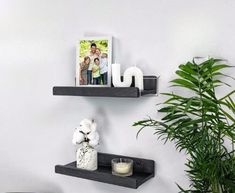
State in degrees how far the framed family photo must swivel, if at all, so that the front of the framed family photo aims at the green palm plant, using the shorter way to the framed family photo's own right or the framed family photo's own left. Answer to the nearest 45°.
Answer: approximately 45° to the framed family photo's own left

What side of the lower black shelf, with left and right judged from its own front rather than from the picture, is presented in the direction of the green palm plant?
left

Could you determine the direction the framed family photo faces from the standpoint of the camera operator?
facing the viewer

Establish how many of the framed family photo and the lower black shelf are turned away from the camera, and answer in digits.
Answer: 0
